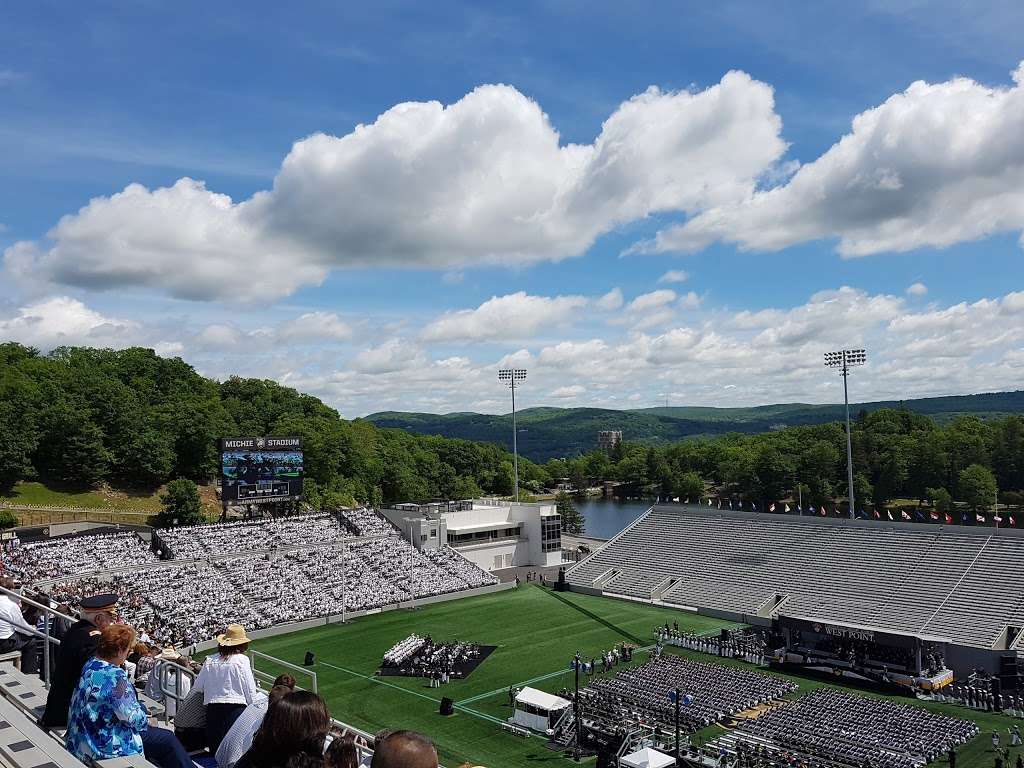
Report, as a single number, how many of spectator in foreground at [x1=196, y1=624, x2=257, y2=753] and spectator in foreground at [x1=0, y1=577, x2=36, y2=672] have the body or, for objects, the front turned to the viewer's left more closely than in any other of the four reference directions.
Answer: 0

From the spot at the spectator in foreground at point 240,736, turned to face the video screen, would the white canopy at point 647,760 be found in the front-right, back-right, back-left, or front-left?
front-right

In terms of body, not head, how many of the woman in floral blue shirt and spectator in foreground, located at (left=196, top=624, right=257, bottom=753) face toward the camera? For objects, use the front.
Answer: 0

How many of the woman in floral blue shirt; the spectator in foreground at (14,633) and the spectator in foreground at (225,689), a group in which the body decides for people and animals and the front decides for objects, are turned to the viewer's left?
0

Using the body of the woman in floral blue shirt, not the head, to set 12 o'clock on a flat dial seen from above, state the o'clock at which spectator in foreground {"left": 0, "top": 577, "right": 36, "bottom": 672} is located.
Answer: The spectator in foreground is roughly at 10 o'clock from the woman in floral blue shirt.

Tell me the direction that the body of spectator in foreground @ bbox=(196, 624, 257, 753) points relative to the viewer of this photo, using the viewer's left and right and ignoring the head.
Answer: facing away from the viewer

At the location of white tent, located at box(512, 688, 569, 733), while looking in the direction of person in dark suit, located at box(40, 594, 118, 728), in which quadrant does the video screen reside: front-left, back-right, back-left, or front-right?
back-right

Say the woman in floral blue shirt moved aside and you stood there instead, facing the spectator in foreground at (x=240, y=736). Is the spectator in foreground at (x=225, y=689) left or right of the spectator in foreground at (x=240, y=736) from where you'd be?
left

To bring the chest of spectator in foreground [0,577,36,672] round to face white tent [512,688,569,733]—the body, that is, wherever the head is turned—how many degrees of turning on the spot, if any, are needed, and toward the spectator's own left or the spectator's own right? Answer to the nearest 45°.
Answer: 0° — they already face it

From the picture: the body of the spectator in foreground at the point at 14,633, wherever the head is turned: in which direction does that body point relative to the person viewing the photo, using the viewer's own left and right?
facing away from the viewer and to the right of the viewer

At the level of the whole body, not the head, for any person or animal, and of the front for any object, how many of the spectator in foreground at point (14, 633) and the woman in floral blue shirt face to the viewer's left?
0

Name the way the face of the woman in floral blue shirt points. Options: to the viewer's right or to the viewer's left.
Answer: to the viewer's right

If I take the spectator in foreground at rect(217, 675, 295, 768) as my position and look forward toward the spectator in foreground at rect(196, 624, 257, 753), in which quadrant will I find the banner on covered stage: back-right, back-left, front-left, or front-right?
front-right

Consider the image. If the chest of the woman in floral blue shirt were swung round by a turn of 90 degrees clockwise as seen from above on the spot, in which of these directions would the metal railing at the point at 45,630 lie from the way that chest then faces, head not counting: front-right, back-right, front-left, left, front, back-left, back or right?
back-left

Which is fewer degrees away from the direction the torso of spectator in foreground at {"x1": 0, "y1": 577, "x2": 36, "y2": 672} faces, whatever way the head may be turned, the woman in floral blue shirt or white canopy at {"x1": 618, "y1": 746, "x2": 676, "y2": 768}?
the white canopy

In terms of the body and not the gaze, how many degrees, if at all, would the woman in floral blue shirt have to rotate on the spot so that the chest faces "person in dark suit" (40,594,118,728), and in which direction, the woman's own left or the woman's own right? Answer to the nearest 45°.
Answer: approximately 45° to the woman's own left

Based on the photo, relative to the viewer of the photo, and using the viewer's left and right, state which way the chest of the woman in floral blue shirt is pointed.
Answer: facing away from the viewer and to the right of the viewer
